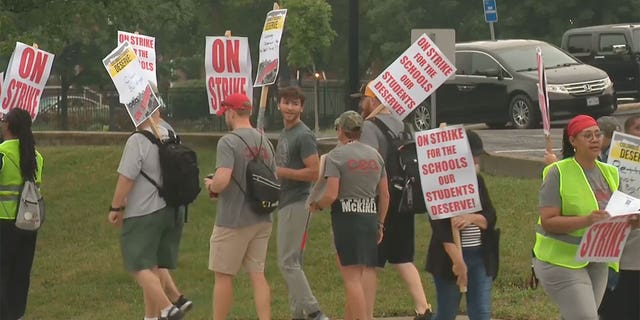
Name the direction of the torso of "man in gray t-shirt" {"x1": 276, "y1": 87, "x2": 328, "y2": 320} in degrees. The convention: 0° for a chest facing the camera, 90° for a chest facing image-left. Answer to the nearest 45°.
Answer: approximately 45°

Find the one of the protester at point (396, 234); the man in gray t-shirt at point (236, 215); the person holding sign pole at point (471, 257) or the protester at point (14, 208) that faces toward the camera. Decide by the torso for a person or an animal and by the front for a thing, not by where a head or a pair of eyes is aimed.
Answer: the person holding sign pole

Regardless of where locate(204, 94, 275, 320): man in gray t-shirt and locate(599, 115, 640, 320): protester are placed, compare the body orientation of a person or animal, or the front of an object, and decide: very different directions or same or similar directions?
very different directions

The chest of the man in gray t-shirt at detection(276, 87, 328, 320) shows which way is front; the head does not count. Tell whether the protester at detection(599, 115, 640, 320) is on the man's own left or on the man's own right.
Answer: on the man's own left
